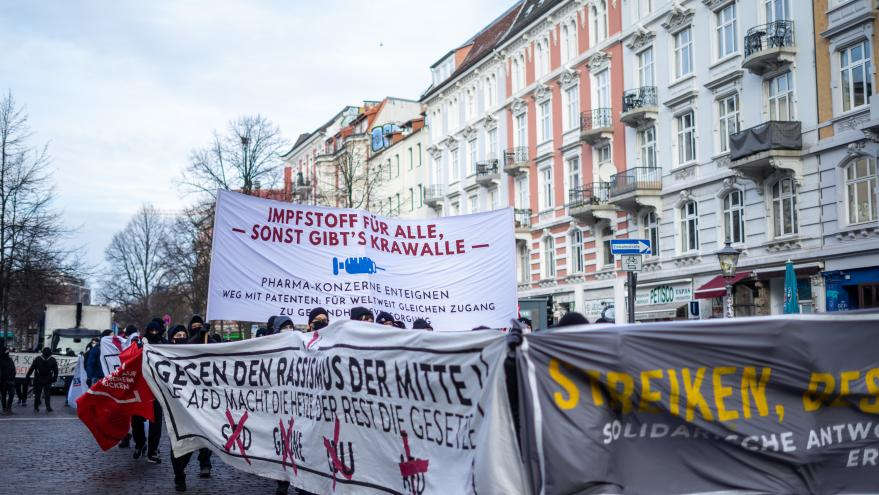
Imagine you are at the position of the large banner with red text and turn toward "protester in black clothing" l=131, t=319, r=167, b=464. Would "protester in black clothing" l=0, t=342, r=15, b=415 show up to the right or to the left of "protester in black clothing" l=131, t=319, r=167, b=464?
right

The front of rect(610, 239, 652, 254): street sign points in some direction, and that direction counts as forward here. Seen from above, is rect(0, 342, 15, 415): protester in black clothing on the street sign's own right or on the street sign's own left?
on the street sign's own right

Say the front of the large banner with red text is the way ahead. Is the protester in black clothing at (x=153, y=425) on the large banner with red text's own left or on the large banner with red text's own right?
on the large banner with red text's own right

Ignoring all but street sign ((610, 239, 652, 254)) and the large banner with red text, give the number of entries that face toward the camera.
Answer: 2

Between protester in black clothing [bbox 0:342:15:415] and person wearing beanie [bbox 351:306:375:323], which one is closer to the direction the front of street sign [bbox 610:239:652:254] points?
the person wearing beanie

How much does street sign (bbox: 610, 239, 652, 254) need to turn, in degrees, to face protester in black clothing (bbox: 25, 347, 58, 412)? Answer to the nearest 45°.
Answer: approximately 90° to its right

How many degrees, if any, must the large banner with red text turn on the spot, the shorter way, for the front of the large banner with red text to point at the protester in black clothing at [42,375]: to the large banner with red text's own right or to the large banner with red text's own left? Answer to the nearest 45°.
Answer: approximately 135° to the large banner with red text's own right

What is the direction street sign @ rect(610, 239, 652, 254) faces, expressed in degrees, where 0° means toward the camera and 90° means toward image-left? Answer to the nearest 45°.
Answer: approximately 0°

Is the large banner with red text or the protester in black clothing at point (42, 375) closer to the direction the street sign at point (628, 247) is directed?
the large banner with red text

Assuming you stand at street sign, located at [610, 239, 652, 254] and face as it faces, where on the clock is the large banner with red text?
The large banner with red text is roughly at 1 o'clock from the street sign.

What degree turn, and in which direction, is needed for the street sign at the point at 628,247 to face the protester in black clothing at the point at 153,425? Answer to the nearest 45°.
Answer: approximately 45° to its right
